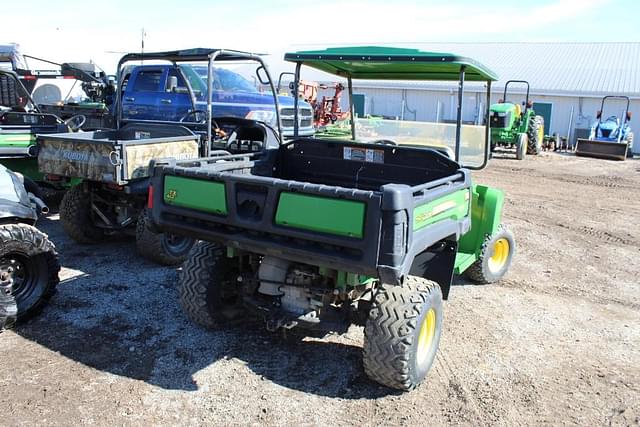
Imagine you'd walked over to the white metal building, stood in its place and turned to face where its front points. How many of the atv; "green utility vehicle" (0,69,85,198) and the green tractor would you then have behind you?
0

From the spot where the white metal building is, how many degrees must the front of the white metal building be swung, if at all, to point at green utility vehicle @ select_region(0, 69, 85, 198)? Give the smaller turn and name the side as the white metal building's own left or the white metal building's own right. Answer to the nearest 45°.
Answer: approximately 45° to the white metal building's own right

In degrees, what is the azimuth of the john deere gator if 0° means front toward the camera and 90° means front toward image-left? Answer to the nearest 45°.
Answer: approximately 225°

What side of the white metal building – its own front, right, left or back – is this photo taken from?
front

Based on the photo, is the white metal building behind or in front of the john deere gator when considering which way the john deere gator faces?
in front

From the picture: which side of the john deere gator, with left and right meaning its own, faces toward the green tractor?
front

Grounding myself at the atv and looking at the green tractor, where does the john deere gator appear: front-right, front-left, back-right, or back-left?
front-right

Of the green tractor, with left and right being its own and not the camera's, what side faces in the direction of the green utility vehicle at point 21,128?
front

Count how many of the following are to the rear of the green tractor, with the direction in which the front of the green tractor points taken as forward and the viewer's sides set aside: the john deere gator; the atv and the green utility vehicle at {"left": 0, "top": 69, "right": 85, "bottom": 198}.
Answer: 0

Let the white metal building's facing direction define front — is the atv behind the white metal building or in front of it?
in front

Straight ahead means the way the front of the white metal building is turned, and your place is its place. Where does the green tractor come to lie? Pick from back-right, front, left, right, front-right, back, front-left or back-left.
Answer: front

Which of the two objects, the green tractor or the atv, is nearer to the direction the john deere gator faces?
the green tractor

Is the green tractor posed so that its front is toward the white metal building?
no

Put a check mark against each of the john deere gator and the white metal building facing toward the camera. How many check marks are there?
1

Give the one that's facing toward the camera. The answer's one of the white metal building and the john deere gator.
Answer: the white metal building

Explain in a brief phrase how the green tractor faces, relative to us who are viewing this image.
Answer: facing the viewer and to the left of the viewer

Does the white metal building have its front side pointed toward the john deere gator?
yes
